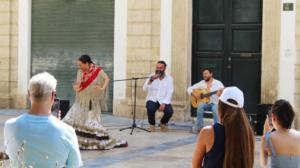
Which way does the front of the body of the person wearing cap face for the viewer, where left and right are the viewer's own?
facing away from the viewer and to the left of the viewer

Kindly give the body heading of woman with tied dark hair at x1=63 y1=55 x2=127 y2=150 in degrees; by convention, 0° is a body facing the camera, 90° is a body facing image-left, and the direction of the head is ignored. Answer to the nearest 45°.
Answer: approximately 45°

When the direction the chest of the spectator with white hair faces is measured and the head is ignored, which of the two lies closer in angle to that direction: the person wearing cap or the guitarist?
the guitarist

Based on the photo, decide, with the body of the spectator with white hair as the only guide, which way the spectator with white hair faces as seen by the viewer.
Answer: away from the camera

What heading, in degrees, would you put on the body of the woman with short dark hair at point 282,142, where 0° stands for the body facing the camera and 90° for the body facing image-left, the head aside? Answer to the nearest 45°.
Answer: approximately 135°

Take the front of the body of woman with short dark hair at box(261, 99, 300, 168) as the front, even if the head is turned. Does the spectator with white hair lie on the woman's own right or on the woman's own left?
on the woman's own left

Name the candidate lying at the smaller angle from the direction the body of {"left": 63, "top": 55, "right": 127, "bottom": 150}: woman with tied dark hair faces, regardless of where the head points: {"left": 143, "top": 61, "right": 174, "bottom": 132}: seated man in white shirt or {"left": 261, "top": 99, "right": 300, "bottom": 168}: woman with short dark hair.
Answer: the woman with short dark hair

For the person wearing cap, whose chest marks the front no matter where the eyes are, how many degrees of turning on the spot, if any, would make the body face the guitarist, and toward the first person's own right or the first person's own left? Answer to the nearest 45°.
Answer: approximately 45° to the first person's own right

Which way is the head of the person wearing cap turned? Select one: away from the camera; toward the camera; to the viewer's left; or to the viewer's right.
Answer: away from the camera

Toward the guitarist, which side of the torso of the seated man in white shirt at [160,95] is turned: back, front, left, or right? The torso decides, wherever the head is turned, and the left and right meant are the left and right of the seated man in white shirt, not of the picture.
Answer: left

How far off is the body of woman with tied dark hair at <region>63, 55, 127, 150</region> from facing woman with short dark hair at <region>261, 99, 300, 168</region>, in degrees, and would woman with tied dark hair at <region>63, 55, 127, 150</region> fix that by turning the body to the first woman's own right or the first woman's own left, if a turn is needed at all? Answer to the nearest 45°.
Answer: approximately 45° to the first woman's own left

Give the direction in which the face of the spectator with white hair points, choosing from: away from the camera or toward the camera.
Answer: away from the camera

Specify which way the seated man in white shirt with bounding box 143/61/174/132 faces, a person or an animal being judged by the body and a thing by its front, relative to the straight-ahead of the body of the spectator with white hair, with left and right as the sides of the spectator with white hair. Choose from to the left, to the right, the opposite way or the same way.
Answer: the opposite way

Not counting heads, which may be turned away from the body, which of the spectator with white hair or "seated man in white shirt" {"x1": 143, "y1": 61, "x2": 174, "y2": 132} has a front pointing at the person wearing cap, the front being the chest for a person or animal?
the seated man in white shirt

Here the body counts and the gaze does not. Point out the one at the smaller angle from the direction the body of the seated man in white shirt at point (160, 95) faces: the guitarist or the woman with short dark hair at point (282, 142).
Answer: the woman with short dark hair
